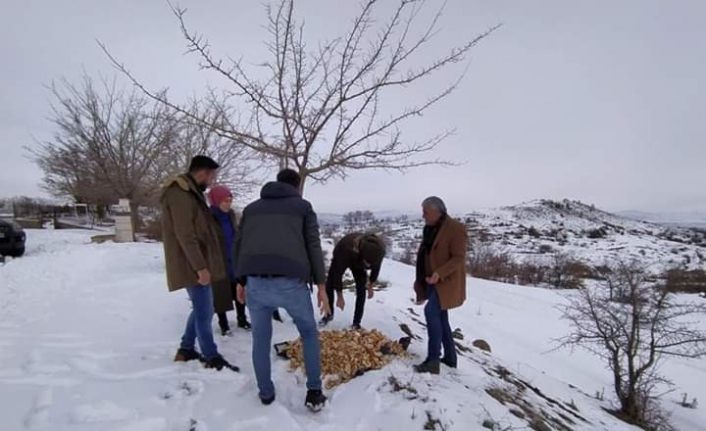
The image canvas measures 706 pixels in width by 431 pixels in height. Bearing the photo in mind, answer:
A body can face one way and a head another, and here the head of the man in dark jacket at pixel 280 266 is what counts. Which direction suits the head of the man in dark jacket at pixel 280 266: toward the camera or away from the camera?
away from the camera

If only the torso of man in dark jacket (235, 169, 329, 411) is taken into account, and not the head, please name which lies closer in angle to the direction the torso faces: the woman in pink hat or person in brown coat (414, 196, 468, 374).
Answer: the woman in pink hat

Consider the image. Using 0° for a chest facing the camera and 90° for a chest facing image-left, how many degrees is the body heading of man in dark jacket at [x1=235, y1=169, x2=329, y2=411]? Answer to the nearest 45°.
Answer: approximately 180°

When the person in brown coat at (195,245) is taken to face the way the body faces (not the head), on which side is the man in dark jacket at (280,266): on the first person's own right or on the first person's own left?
on the first person's own right

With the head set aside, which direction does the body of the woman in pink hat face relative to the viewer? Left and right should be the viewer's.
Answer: facing the viewer and to the right of the viewer

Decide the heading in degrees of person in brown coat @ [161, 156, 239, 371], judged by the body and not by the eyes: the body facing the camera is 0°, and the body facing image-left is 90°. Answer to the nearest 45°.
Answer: approximately 270°

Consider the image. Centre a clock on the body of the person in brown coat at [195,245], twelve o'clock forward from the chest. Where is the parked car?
The parked car is roughly at 8 o'clock from the person in brown coat.

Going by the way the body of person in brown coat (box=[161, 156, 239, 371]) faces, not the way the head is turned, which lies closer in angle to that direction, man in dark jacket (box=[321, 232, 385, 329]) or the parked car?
the man in dark jacket

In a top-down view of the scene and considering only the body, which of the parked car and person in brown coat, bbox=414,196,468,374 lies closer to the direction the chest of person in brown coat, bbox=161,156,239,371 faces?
the person in brown coat

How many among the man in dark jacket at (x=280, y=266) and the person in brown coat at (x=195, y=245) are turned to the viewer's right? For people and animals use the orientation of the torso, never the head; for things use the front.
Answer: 1

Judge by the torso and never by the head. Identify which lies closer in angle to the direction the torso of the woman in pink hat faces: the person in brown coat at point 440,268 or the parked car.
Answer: the person in brown coat

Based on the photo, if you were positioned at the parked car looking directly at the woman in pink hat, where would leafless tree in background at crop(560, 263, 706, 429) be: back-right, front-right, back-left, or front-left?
front-left

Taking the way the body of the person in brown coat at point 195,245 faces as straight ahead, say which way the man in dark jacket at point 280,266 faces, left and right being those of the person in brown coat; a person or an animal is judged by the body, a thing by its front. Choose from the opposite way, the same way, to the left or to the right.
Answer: to the left

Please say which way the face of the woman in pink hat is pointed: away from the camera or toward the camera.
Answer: toward the camera

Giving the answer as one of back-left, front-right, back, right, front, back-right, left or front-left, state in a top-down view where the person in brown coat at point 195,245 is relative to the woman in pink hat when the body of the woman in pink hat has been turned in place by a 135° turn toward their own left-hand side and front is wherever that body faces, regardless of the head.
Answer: back

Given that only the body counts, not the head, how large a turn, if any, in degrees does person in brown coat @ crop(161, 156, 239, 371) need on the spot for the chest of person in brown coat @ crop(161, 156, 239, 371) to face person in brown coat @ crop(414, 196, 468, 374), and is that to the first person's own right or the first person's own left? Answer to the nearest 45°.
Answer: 0° — they already face them
